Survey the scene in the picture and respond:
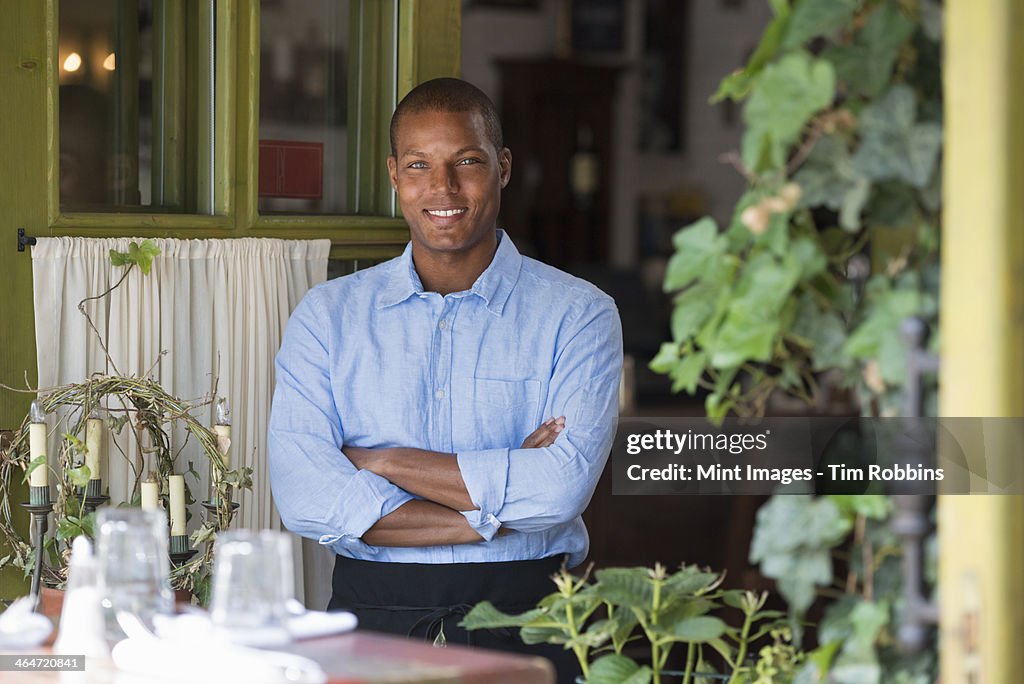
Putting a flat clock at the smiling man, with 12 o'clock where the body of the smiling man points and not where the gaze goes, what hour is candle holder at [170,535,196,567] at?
The candle holder is roughly at 3 o'clock from the smiling man.

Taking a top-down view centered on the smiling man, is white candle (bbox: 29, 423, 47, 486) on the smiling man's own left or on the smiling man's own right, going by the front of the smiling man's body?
on the smiling man's own right

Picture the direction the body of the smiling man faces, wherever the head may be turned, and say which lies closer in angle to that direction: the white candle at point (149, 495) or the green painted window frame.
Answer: the white candle

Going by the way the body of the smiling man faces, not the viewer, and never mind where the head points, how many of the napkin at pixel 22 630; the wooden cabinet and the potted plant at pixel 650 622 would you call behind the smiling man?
1

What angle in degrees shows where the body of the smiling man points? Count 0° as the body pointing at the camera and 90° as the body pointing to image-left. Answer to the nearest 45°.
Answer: approximately 0°

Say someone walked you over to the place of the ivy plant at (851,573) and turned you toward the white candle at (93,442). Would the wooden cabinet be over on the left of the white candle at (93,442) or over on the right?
right

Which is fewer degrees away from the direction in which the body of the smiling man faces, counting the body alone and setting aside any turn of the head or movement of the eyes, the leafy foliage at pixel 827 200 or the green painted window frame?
the leafy foliage

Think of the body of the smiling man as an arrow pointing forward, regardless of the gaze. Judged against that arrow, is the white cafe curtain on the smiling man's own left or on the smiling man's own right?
on the smiling man's own right

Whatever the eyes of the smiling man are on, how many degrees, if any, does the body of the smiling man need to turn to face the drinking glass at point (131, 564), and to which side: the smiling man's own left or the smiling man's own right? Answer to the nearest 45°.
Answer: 0° — they already face it

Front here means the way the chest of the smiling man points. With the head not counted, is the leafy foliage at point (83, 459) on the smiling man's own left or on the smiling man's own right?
on the smiling man's own right

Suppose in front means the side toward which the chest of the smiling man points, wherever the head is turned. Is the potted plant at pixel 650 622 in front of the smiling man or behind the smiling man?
in front

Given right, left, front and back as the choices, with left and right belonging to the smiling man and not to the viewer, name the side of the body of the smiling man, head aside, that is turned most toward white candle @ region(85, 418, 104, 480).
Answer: right

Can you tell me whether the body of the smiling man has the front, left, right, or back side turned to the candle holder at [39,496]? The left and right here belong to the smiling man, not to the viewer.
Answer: right

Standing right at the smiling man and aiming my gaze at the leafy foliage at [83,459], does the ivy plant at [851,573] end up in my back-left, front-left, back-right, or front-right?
back-left

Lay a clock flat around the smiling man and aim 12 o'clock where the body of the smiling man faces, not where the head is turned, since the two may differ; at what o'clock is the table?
The table is roughly at 12 o'clock from the smiling man.
